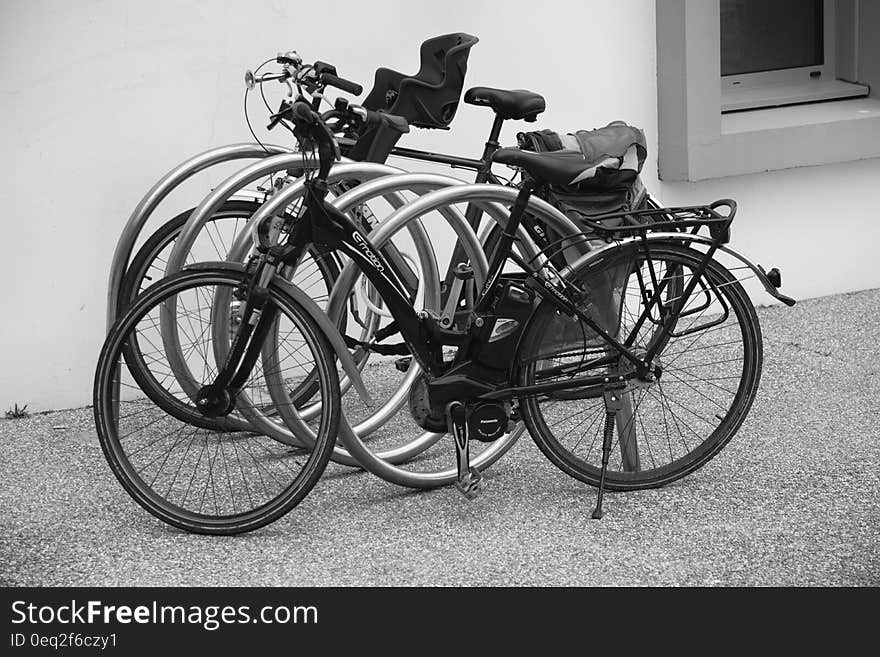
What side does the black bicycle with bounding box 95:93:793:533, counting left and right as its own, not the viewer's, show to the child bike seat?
right

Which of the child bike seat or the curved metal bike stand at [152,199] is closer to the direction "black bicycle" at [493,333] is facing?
the curved metal bike stand

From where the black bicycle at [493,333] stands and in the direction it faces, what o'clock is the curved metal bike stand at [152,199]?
The curved metal bike stand is roughly at 1 o'clock from the black bicycle.

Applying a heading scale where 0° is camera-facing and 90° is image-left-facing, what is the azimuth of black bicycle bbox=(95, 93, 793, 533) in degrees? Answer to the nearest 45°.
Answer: approximately 90°
